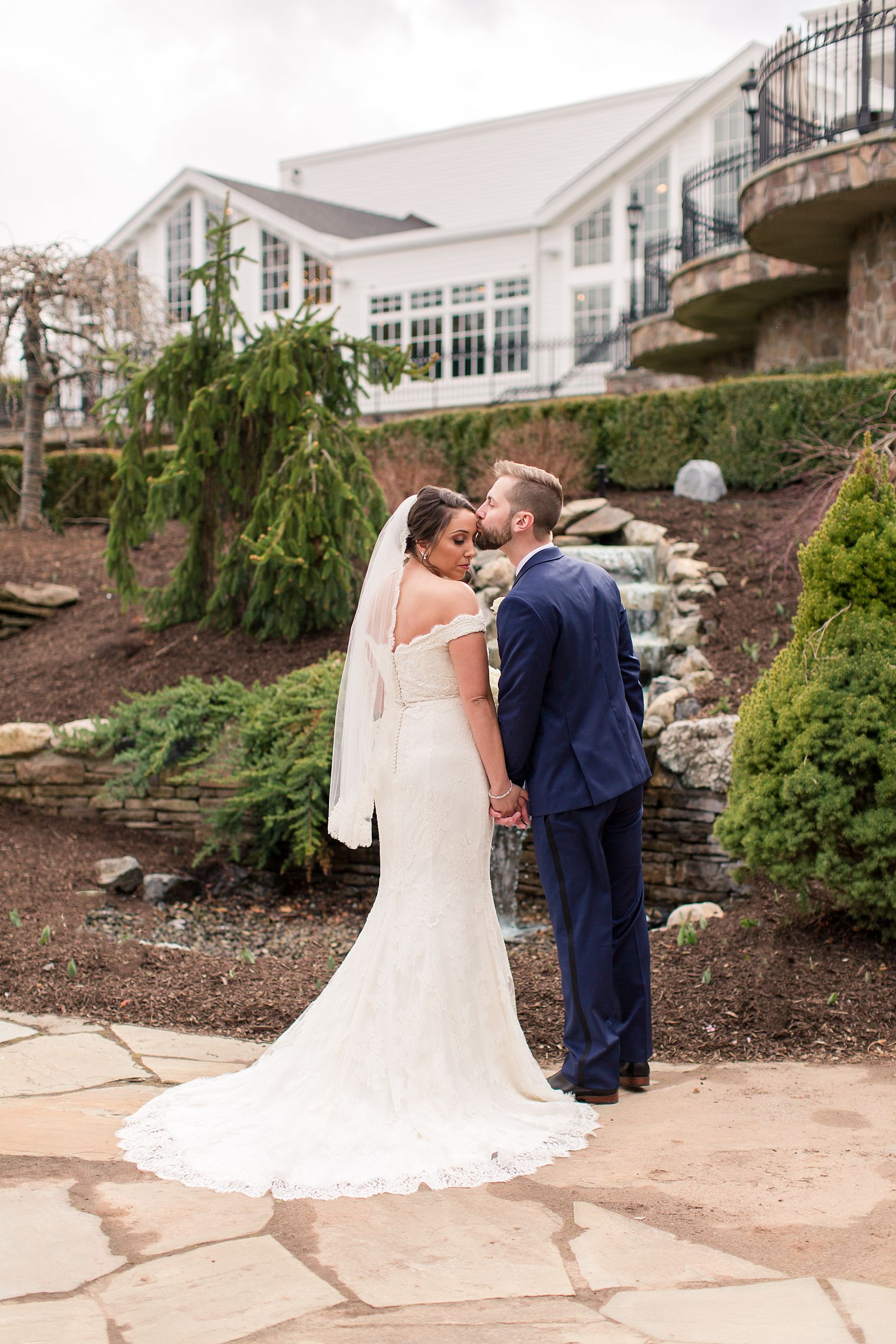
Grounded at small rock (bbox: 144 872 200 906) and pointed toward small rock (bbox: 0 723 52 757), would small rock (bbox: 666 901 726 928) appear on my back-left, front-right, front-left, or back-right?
back-right

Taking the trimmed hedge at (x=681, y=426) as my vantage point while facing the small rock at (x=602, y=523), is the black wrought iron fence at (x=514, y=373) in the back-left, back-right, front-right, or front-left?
back-right

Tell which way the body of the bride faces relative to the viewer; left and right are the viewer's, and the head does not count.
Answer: facing away from the viewer and to the right of the viewer

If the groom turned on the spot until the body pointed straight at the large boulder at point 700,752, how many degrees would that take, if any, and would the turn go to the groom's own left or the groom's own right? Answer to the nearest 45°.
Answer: approximately 45° to the groom's own right

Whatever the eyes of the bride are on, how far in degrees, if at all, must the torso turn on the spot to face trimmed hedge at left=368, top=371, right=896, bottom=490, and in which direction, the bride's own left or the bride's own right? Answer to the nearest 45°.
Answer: approximately 45° to the bride's own left

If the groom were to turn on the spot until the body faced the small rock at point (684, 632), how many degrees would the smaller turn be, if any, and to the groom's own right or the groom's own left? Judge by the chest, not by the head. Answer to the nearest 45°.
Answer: approximately 45° to the groom's own right

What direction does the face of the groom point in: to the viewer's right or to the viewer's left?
to the viewer's left

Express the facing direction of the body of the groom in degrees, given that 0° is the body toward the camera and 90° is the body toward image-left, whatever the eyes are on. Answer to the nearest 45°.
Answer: approximately 135°

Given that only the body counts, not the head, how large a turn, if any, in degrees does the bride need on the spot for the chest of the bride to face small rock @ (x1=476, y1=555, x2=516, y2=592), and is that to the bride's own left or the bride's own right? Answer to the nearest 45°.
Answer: approximately 45° to the bride's own left

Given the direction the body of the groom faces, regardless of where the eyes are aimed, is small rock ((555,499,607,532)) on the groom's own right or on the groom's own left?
on the groom's own right

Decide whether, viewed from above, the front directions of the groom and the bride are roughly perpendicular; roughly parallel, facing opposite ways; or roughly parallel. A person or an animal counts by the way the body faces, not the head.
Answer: roughly perpendicular
